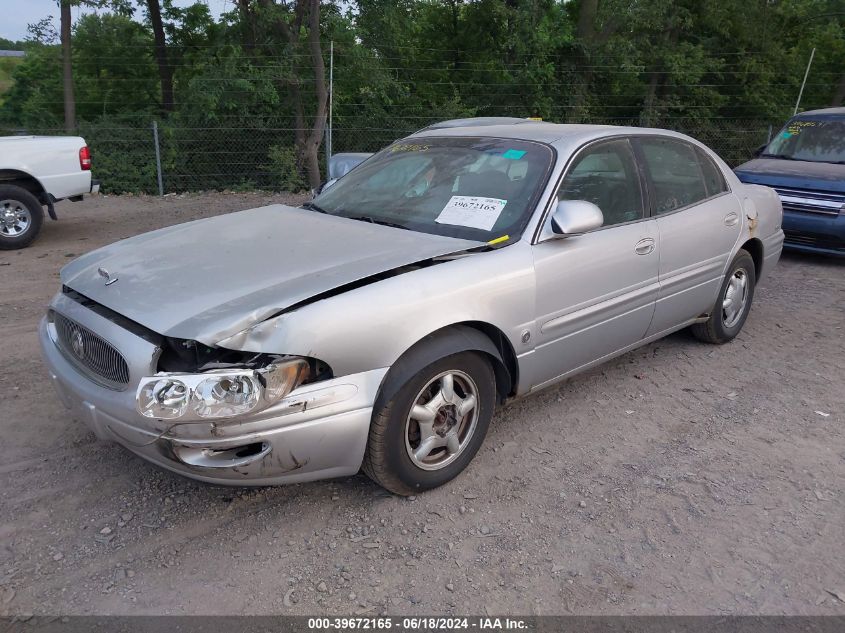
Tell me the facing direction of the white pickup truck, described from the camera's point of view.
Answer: facing to the left of the viewer

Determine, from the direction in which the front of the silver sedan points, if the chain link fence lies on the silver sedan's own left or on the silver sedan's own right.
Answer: on the silver sedan's own right

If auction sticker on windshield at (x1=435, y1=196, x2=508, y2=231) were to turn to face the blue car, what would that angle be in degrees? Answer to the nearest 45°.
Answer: approximately 180°

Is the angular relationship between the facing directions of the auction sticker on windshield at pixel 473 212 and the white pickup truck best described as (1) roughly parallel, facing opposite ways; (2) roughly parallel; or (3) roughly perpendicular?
roughly parallel

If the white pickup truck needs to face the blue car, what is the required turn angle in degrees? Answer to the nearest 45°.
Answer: approximately 135° to its left

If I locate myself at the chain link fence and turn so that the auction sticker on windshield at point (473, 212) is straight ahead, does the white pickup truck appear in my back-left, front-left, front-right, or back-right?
front-right

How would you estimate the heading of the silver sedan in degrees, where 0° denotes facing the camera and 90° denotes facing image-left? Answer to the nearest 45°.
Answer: approximately 45°

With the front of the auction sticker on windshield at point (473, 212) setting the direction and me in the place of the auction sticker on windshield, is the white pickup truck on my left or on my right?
on my right

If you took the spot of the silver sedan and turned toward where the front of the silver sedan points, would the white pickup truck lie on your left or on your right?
on your right

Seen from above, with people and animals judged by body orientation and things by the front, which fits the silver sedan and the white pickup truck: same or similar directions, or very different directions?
same or similar directions
